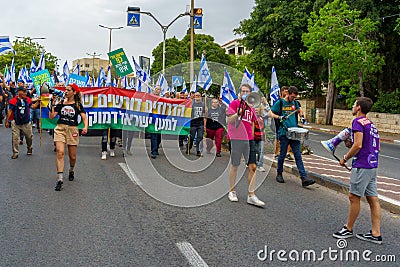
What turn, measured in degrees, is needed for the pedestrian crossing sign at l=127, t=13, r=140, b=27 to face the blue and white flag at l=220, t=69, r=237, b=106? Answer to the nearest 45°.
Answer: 0° — it already faces it

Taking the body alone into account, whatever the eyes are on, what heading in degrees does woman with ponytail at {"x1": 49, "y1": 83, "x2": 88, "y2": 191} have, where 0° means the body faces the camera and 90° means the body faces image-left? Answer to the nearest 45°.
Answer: approximately 0°

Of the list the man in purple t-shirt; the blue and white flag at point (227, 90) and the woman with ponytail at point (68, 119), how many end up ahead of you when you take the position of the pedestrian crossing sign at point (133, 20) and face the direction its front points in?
3

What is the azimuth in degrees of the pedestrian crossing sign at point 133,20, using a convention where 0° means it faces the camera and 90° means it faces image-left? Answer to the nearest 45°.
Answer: approximately 0°

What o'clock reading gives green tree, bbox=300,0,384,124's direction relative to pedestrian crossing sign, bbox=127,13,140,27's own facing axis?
The green tree is roughly at 9 o'clock from the pedestrian crossing sign.

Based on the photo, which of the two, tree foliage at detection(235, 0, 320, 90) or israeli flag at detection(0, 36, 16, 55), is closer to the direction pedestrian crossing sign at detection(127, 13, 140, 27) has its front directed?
the israeli flag

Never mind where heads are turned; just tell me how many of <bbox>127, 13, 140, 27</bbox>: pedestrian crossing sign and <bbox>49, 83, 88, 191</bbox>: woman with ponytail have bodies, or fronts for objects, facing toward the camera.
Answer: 2
